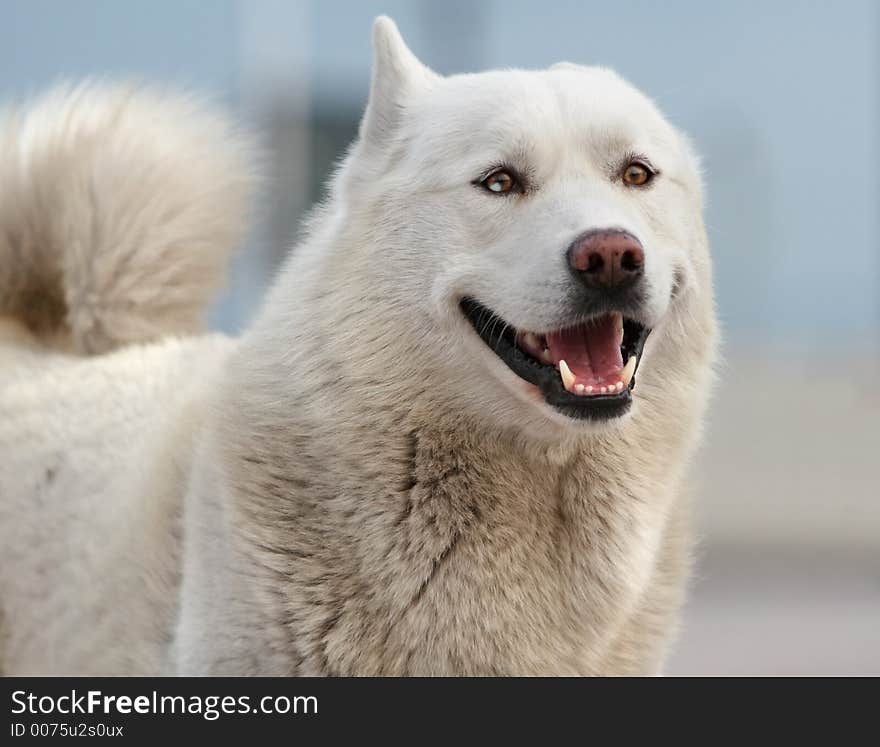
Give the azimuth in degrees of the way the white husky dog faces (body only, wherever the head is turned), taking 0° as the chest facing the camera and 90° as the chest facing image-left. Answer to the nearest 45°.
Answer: approximately 315°
